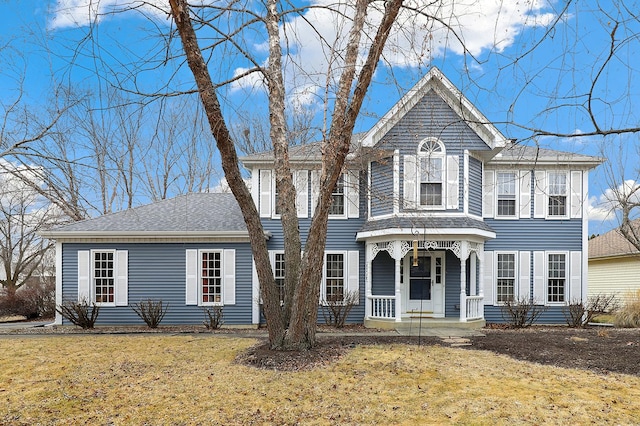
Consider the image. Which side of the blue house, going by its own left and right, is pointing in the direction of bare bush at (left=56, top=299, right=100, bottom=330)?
right

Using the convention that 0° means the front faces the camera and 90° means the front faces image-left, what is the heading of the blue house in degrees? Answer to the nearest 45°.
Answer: approximately 0°

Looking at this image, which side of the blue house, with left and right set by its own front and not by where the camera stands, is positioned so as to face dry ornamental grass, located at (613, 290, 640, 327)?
left
